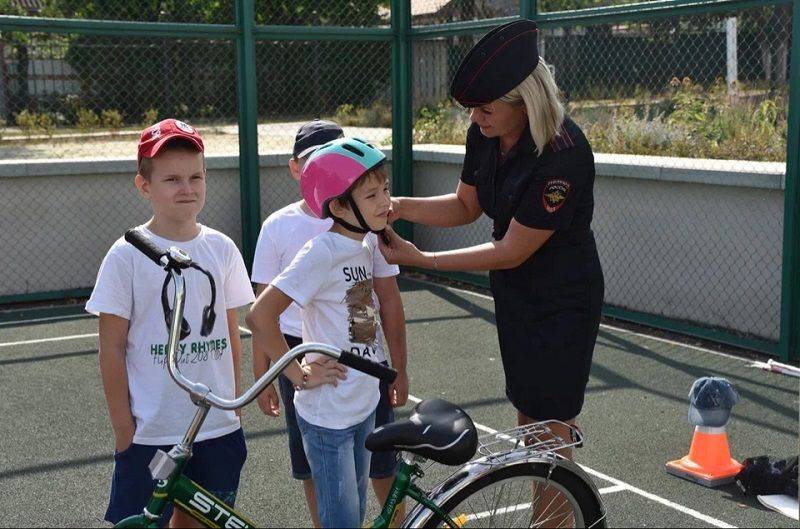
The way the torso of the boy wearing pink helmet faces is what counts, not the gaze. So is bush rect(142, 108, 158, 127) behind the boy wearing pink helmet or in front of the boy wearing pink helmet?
behind

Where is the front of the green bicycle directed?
to the viewer's left

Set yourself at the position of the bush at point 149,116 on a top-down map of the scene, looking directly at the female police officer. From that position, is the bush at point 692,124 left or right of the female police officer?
left

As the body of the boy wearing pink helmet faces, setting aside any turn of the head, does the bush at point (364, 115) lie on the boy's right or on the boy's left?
on the boy's left

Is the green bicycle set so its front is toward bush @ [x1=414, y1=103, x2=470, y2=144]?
no

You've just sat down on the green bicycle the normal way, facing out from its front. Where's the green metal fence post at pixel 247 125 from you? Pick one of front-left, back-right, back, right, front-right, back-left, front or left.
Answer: right

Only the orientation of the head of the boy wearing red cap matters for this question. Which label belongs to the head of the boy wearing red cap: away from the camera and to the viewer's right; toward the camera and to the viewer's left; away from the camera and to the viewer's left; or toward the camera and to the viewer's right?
toward the camera and to the viewer's right

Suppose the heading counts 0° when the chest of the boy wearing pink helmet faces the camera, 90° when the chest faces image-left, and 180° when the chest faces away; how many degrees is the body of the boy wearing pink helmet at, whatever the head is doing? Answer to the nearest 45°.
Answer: approximately 315°

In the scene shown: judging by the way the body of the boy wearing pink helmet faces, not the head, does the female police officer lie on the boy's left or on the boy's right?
on the boy's left

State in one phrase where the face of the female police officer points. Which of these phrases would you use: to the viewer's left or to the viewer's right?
to the viewer's left

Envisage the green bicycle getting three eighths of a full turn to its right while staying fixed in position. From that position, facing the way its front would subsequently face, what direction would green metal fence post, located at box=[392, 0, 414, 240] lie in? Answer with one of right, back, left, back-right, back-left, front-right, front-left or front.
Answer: front-left

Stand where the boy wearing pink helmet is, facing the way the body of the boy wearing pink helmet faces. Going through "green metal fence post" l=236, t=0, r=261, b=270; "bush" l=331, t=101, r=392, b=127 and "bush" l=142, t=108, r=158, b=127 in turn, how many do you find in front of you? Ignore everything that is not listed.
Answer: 0

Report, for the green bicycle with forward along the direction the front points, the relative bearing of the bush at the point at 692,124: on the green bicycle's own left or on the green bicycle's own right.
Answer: on the green bicycle's own right

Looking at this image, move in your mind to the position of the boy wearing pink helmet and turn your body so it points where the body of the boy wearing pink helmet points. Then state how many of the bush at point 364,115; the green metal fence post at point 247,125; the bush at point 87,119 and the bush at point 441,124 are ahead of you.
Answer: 0

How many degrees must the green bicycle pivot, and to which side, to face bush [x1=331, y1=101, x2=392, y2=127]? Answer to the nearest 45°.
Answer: approximately 90° to its right
